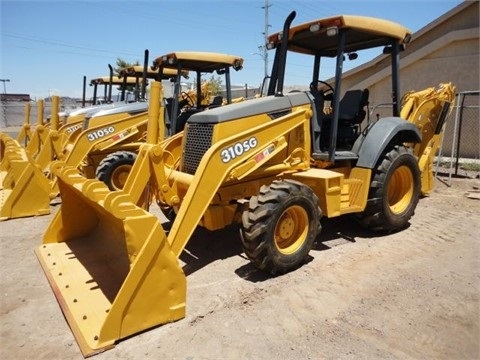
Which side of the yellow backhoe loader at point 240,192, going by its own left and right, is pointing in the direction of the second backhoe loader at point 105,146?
right

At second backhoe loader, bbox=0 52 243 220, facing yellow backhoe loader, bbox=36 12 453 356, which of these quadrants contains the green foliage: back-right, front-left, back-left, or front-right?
back-left

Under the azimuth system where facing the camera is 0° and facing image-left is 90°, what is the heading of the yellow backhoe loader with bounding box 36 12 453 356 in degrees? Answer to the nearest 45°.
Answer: approximately 45°

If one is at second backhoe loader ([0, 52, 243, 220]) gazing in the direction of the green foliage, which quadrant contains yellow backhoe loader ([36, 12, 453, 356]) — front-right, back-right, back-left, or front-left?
back-right

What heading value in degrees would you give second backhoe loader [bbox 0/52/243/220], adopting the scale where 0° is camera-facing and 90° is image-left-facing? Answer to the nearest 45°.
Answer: approximately 45°

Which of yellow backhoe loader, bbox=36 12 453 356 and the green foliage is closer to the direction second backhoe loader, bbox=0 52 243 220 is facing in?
the yellow backhoe loader

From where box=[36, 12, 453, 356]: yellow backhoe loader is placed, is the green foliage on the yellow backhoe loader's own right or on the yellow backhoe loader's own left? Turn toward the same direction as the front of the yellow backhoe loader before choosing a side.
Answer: on the yellow backhoe loader's own right

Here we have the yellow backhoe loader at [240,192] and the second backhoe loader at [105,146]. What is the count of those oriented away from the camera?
0
